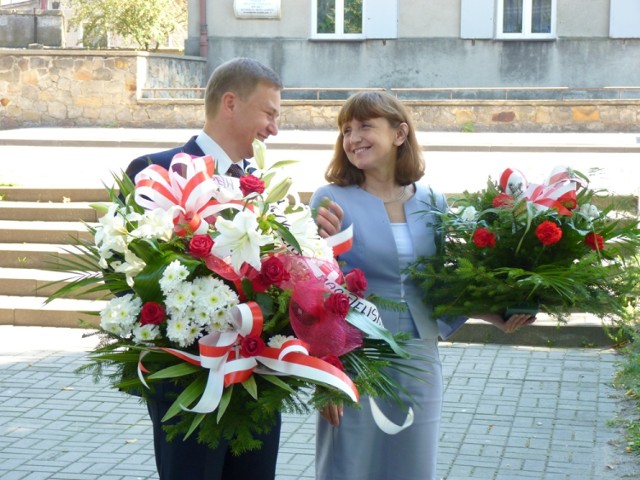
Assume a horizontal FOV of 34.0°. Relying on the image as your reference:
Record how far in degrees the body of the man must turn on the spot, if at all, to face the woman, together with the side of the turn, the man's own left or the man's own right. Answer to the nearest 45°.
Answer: approximately 45° to the man's own left

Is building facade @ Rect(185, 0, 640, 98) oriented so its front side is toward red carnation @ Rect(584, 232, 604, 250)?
yes

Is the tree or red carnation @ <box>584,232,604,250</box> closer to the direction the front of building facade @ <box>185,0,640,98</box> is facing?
the red carnation

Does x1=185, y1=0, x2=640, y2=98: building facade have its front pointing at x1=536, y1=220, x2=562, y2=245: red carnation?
yes

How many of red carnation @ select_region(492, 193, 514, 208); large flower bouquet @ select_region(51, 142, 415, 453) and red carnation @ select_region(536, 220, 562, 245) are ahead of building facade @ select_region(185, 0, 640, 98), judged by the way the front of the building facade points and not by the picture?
3

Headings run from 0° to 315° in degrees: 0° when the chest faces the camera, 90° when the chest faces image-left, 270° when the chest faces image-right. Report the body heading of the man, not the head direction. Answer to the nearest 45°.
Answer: approximately 315°

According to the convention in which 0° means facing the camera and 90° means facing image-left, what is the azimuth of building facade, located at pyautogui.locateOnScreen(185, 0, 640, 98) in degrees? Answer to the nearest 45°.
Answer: approximately 0°

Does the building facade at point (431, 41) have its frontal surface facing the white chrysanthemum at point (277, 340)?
yes

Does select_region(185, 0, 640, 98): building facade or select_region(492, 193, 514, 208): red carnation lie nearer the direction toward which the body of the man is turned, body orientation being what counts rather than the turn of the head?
the red carnation

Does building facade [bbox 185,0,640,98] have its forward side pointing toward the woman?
yes

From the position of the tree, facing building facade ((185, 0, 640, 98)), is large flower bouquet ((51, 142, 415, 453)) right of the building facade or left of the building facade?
right

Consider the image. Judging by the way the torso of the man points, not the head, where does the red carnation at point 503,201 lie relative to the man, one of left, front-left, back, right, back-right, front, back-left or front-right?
front-left
